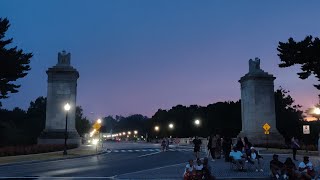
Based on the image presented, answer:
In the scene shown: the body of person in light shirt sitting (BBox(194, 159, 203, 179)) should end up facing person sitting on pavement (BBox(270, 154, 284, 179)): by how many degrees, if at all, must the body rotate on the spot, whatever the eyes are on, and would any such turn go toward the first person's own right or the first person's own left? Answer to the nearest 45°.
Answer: approximately 90° to the first person's own left

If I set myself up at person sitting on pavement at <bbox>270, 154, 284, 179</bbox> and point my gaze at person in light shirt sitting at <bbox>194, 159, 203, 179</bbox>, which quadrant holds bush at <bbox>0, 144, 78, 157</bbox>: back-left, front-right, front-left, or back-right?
front-right

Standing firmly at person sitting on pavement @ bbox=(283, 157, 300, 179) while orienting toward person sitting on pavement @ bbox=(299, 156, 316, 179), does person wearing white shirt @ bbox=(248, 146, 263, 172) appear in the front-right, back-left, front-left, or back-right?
back-left

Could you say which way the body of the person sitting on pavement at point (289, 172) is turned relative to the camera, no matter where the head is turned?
toward the camera

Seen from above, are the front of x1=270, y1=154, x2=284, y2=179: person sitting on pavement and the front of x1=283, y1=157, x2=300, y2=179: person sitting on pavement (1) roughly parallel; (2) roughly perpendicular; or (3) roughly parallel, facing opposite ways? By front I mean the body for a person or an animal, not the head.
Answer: roughly parallel

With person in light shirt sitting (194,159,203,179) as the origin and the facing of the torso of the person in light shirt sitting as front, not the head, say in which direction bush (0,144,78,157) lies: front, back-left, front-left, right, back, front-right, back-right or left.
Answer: back-right

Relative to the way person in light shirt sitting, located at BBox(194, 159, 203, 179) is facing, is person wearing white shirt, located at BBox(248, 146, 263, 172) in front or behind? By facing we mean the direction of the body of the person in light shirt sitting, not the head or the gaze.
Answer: behind

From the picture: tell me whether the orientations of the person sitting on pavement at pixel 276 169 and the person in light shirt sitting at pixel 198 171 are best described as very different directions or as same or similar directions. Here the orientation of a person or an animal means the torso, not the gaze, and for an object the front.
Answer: same or similar directions

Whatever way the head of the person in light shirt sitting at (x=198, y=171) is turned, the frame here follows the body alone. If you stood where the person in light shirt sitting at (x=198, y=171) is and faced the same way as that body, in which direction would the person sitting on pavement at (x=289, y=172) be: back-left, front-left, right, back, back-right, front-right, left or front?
left

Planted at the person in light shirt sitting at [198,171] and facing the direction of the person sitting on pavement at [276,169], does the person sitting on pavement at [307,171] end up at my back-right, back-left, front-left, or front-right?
front-right

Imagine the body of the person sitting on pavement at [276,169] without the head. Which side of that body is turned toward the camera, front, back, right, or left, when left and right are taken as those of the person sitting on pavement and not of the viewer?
front
